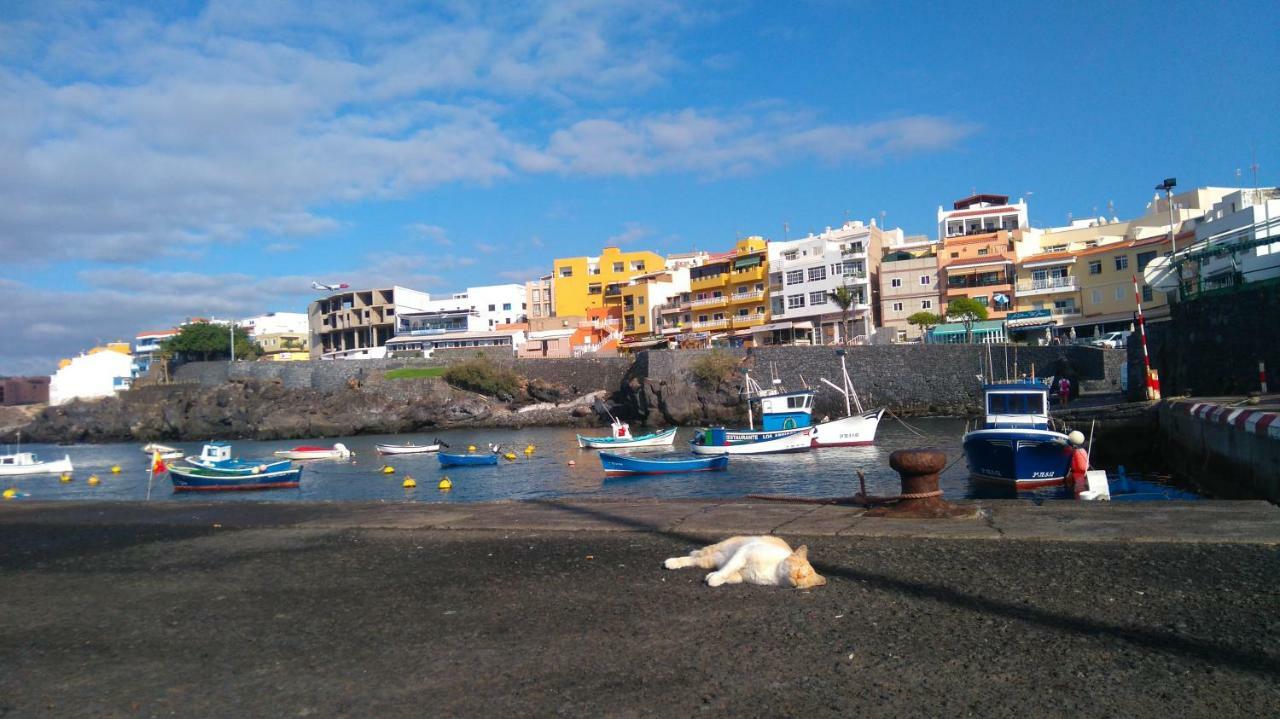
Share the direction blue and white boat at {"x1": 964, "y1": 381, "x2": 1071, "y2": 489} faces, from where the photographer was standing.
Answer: facing the viewer

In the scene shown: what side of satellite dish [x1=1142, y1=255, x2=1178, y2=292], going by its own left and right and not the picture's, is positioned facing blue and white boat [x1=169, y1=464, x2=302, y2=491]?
front

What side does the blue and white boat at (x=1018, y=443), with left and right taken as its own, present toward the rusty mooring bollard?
front

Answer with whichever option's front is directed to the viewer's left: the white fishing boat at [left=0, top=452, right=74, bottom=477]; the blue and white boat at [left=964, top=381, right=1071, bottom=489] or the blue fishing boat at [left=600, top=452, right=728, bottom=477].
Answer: the blue fishing boat

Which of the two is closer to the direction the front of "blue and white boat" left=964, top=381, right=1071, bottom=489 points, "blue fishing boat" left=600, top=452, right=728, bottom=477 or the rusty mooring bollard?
the rusty mooring bollard

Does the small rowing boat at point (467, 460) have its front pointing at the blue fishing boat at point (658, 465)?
no

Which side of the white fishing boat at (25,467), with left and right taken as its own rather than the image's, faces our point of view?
right

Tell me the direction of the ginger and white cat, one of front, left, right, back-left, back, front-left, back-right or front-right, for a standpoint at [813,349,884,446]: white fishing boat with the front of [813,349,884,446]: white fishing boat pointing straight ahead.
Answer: right

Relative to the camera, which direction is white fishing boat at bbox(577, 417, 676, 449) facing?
to the viewer's right

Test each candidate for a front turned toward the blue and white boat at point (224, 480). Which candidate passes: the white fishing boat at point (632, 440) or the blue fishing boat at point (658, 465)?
the blue fishing boat

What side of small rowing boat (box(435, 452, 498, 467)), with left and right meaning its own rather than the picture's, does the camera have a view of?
left

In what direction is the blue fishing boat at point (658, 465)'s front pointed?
to the viewer's left

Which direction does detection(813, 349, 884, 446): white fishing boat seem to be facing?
to the viewer's right

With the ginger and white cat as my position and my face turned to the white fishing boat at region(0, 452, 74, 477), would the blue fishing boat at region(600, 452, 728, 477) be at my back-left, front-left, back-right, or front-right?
front-right

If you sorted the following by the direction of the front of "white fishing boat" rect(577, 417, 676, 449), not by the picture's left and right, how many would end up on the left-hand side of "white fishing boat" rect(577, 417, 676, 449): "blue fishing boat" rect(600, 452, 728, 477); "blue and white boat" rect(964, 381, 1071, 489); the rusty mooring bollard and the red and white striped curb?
0

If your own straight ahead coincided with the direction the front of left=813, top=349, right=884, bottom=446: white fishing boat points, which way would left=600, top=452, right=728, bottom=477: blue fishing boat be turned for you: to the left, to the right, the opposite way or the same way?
the opposite way
